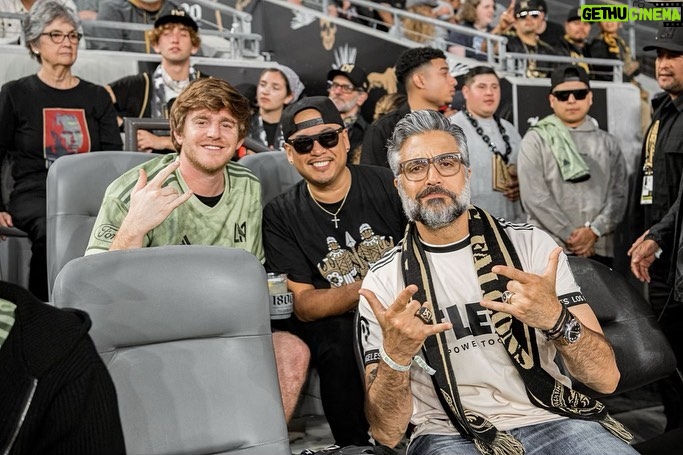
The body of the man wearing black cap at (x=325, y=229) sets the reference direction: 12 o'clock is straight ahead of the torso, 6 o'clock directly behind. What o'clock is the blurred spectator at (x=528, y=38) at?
The blurred spectator is roughly at 7 o'clock from the man wearing black cap.

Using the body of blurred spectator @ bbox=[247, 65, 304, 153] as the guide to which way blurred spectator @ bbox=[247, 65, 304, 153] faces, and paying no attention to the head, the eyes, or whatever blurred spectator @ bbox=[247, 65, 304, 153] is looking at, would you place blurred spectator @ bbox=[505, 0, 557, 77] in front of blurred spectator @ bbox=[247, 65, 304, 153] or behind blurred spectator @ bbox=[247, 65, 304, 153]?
behind

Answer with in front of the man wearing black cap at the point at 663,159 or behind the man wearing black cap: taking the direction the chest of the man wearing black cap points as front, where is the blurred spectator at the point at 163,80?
in front

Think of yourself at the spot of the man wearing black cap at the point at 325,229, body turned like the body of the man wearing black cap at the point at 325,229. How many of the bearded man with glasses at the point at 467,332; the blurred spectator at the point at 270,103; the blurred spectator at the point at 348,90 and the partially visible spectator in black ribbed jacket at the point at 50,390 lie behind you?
2

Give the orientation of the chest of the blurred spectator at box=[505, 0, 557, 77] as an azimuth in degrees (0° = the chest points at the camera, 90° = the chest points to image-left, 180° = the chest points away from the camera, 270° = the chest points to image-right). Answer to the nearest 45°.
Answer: approximately 0°

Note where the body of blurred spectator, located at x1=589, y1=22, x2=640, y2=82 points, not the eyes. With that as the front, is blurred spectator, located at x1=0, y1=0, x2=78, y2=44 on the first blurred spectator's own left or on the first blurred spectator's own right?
on the first blurred spectator's own right
